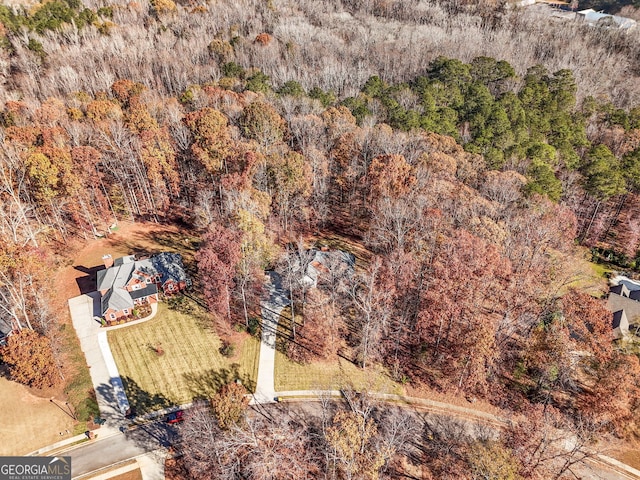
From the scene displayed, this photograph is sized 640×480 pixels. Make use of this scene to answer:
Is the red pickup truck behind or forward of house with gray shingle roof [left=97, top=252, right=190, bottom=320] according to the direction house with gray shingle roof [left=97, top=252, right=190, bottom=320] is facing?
forward

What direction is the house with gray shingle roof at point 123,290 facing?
toward the camera
